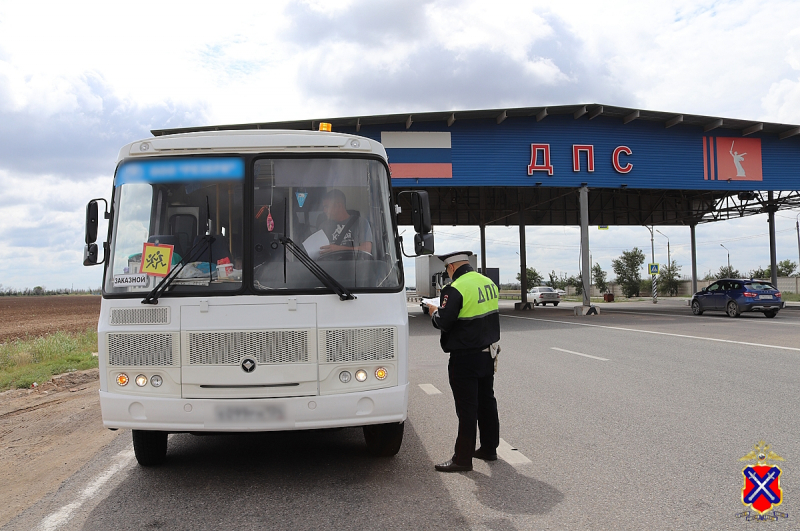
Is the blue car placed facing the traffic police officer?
no

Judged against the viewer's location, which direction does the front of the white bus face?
facing the viewer

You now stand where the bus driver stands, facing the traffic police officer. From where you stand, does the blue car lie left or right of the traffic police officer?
left

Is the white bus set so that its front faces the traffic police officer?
no

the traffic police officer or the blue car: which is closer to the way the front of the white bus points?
the traffic police officer

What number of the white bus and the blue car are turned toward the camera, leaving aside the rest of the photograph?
1

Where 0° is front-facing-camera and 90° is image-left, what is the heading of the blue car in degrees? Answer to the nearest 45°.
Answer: approximately 135°

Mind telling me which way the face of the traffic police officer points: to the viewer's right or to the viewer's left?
to the viewer's left

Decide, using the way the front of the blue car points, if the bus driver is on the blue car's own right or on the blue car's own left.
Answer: on the blue car's own left

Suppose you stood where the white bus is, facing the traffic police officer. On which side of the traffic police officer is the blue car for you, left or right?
left

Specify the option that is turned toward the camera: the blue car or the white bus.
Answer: the white bus

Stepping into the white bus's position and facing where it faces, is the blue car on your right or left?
on your left
